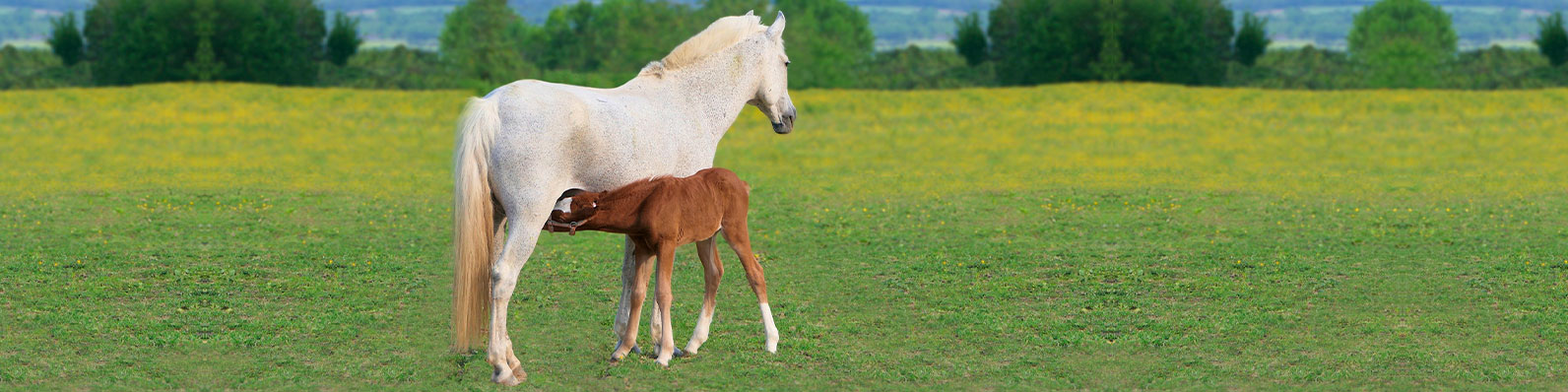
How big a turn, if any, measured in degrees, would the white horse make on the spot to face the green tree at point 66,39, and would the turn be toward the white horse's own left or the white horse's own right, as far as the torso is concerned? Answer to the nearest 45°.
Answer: approximately 90° to the white horse's own left

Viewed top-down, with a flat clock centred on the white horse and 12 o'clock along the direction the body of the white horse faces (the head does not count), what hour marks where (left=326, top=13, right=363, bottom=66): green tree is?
The green tree is roughly at 10 o'clock from the white horse.

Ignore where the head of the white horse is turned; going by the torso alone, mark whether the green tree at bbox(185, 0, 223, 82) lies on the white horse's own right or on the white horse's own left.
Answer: on the white horse's own left

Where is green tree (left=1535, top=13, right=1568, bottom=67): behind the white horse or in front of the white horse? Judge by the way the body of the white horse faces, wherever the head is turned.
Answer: in front

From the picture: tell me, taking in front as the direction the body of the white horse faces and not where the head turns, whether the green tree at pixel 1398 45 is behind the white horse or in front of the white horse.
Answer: in front

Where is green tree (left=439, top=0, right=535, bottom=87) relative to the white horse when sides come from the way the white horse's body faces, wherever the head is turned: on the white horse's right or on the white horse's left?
on the white horse's left

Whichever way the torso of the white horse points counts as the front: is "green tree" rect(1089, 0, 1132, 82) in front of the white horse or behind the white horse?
in front

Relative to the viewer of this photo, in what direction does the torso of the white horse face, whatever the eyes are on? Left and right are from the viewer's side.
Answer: facing away from the viewer and to the right of the viewer
